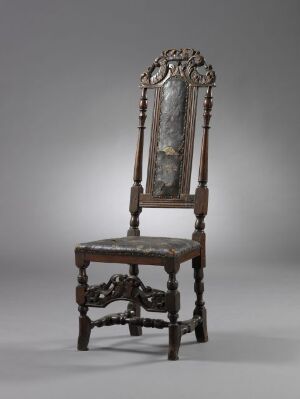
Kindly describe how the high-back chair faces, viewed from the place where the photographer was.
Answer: facing the viewer and to the left of the viewer
